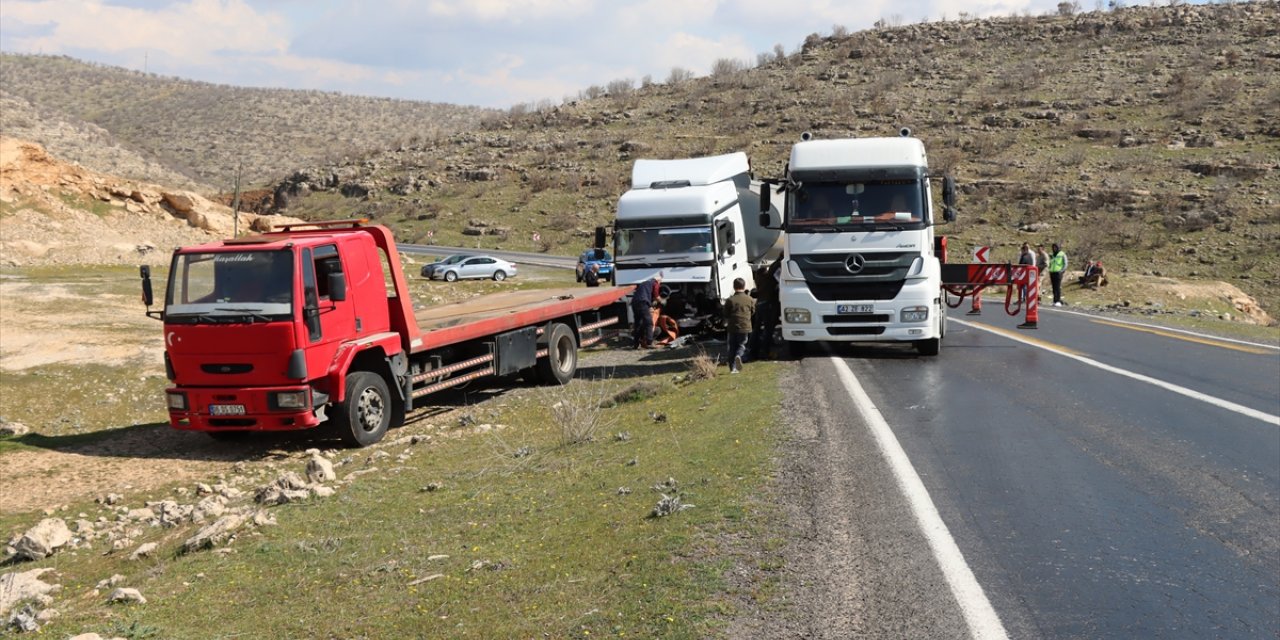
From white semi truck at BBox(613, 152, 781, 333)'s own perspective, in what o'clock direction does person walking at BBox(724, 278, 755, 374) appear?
The person walking is roughly at 10 o'clock from the white semi truck.

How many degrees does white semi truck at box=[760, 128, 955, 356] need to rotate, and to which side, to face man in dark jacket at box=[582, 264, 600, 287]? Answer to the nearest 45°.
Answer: approximately 135° to its right

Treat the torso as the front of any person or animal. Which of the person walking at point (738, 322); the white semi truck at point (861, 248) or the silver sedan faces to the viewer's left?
the silver sedan

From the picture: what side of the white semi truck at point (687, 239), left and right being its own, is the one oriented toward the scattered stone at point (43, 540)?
front

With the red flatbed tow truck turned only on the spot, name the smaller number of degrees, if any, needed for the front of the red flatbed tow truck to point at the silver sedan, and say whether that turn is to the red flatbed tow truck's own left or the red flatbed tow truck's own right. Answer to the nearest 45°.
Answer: approximately 135° to the red flatbed tow truck's own right

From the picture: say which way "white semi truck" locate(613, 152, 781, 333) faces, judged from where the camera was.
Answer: facing the viewer and to the left of the viewer

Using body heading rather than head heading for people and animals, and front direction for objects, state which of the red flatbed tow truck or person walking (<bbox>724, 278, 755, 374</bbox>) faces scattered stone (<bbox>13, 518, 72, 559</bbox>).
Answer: the red flatbed tow truck

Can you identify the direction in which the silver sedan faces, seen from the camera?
facing to the left of the viewer

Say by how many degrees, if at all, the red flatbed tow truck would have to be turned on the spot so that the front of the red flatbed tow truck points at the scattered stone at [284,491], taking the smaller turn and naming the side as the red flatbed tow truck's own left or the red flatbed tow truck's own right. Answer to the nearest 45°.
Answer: approximately 45° to the red flatbed tow truck's own left

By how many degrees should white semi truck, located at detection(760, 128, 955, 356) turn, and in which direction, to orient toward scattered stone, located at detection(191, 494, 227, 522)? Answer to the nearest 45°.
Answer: approximately 45° to its right

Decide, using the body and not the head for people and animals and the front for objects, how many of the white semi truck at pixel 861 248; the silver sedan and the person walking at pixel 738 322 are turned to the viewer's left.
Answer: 1
